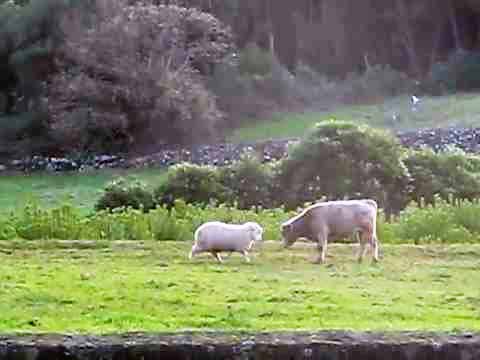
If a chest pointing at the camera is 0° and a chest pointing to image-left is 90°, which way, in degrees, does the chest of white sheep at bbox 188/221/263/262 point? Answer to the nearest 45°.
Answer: approximately 270°

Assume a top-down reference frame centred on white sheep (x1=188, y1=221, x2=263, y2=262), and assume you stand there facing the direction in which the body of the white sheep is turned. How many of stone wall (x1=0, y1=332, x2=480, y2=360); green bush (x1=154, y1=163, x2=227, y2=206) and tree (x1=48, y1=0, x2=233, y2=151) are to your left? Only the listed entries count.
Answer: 2

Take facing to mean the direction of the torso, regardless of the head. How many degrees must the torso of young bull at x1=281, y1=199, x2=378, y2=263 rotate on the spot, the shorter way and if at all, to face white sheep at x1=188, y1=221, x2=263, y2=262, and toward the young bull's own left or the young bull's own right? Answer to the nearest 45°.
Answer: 0° — it already faces it

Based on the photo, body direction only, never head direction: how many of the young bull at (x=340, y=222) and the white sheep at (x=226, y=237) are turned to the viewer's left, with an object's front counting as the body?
1

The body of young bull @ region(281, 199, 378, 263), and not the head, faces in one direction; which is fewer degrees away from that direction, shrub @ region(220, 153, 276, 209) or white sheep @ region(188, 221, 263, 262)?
the white sheep

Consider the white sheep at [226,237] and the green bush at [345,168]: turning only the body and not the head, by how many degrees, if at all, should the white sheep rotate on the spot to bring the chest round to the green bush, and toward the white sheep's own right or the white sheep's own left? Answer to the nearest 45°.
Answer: approximately 90° to the white sheep's own left

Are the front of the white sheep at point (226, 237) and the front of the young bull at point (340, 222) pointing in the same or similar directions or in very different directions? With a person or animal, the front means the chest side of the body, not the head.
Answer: very different directions

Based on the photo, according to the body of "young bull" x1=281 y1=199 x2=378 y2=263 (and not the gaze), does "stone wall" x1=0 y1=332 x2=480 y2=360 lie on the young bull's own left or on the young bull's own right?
on the young bull's own left

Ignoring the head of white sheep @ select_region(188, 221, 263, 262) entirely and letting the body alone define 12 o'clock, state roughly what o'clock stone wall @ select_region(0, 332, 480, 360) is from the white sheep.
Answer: The stone wall is roughly at 3 o'clock from the white sheep.

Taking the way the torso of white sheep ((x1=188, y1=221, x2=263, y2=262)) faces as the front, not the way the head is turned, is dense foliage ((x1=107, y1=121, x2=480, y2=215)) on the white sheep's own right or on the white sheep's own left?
on the white sheep's own left

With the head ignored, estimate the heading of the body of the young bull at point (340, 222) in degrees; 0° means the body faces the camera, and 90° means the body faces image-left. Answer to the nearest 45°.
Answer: approximately 90°
